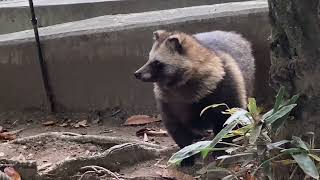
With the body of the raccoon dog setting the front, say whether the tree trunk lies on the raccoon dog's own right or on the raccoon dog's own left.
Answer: on the raccoon dog's own left

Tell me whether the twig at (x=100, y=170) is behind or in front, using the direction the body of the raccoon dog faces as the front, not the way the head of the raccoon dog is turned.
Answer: in front

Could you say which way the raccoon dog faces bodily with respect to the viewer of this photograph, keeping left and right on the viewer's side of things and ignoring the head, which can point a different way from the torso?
facing the viewer and to the left of the viewer

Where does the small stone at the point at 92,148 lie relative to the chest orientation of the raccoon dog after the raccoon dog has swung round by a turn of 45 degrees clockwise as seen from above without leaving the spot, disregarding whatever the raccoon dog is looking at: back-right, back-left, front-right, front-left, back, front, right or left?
front

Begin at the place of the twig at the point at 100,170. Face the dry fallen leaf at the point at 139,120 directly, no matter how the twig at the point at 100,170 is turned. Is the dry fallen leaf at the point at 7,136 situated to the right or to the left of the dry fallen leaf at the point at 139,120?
left

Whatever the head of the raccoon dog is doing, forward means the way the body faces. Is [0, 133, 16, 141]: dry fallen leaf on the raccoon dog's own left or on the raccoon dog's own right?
on the raccoon dog's own right

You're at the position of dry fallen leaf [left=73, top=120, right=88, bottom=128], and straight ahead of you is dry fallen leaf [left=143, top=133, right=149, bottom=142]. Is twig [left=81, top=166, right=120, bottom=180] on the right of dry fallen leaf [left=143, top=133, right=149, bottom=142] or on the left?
right

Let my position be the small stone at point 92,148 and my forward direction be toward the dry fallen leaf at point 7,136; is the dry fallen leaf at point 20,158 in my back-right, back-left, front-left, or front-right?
front-left
